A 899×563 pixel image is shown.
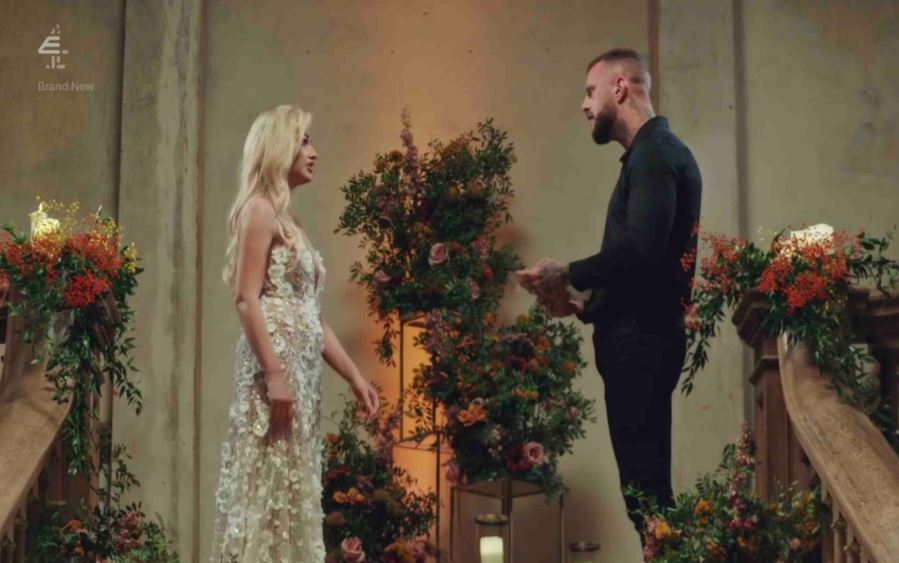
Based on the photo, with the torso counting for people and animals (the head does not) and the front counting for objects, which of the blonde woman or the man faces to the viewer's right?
the blonde woman

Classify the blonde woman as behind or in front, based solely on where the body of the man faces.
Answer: in front

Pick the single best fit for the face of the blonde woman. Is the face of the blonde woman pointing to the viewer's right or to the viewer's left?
to the viewer's right

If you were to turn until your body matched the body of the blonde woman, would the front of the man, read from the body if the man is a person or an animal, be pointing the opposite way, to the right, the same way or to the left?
the opposite way

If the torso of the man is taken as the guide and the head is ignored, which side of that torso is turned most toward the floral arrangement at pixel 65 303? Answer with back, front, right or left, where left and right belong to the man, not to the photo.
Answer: front

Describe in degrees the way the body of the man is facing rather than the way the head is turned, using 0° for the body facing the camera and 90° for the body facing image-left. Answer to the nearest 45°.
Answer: approximately 90°

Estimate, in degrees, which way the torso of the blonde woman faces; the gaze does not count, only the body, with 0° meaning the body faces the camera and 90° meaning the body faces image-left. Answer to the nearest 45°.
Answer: approximately 270°

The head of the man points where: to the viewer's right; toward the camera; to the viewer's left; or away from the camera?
to the viewer's left

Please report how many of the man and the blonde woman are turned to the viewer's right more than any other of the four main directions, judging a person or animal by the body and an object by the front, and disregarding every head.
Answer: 1

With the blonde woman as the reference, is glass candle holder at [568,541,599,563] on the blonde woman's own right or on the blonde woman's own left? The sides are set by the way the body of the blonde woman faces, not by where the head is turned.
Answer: on the blonde woman's own left
